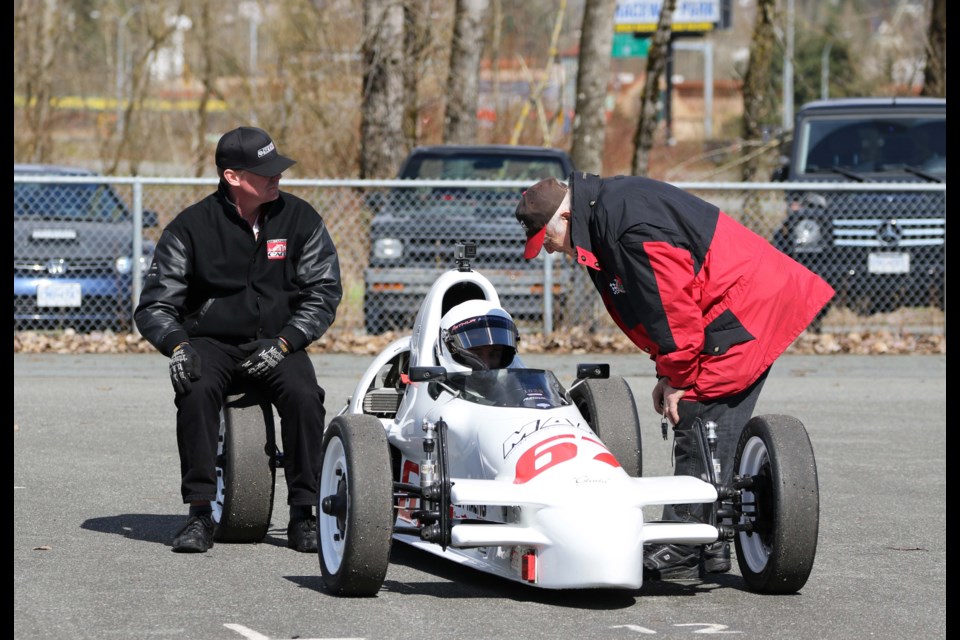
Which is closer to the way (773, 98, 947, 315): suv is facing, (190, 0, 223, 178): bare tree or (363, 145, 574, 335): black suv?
the black suv

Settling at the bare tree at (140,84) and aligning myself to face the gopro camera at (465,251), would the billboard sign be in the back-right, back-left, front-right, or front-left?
back-left

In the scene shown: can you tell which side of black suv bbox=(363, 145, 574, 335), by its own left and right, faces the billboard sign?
back

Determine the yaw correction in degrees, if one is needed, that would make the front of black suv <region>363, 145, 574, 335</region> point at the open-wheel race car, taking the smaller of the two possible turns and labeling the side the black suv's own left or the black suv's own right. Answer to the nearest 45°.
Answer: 0° — it already faces it

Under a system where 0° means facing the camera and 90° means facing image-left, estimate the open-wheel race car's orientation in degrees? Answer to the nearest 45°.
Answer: approximately 315°

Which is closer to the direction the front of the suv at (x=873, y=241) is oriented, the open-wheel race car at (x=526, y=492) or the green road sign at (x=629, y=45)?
the open-wheel race car

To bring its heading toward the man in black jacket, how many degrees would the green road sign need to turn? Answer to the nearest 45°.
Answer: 0° — it already faces them

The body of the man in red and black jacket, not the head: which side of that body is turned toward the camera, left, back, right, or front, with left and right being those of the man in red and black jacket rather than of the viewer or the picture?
left

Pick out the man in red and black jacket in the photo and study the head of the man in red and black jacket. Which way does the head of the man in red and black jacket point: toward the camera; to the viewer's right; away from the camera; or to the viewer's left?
to the viewer's left

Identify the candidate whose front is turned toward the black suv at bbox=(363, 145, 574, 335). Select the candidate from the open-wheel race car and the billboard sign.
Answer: the billboard sign
